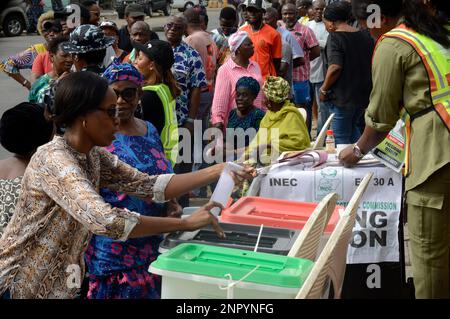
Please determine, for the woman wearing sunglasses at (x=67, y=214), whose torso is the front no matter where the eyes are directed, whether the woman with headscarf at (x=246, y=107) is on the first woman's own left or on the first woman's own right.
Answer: on the first woman's own left

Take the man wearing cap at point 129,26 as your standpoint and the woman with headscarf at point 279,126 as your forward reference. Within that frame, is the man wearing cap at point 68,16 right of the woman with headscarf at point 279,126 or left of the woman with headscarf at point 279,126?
right

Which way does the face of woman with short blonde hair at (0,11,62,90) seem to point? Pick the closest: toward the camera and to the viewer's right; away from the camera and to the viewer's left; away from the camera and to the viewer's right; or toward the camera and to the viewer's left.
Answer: toward the camera and to the viewer's right

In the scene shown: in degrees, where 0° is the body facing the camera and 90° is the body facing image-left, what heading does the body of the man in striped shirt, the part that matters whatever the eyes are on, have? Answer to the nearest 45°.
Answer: approximately 45°

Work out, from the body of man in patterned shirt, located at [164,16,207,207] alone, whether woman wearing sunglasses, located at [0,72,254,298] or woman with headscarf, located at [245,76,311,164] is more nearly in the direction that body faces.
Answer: the woman wearing sunglasses

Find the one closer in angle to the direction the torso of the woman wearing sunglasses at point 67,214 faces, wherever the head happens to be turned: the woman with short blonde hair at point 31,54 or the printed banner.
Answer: the printed banner

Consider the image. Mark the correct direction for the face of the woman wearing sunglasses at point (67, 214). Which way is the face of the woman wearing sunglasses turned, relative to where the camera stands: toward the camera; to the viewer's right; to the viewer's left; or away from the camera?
to the viewer's right

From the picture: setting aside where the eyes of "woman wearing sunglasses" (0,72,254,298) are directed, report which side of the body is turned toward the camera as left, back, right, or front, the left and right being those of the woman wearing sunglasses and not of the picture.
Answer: right

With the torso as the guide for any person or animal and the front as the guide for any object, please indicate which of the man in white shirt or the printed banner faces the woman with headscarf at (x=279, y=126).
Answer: the man in white shirt
